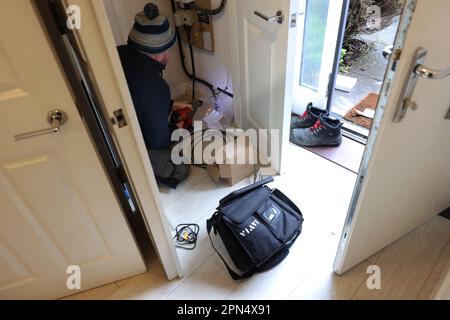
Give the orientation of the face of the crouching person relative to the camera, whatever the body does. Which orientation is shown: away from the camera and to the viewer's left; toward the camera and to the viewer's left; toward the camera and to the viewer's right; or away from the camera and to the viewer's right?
away from the camera and to the viewer's right

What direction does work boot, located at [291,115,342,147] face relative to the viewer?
to the viewer's left

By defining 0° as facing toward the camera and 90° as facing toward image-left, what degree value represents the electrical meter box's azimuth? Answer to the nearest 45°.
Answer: approximately 45°

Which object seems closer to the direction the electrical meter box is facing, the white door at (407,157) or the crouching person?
the crouching person

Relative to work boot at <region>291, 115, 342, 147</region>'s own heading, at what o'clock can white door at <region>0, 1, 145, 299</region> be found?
The white door is roughly at 10 o'clock from the work boot.

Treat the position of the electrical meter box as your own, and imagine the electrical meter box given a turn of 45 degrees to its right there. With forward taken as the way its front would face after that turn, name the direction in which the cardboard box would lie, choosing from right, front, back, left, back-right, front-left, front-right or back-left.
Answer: left

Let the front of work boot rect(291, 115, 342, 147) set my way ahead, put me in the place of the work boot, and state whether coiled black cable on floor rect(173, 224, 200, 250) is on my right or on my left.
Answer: on my left

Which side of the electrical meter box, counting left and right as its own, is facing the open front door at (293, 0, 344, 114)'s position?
left

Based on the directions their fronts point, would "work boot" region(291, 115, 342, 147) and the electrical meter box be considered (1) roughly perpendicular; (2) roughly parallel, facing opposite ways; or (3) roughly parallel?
roughly perpendicular
